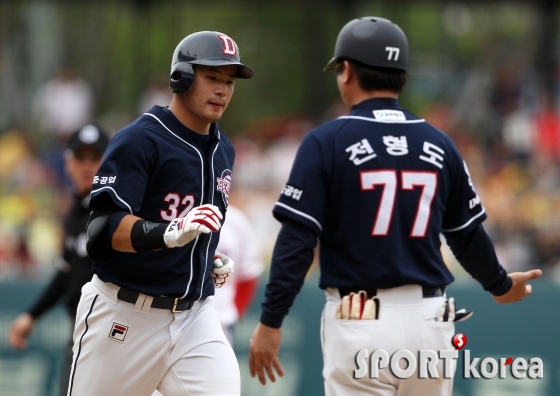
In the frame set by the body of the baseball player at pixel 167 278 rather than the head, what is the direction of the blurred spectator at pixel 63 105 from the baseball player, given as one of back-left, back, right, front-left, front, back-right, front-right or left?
back-left

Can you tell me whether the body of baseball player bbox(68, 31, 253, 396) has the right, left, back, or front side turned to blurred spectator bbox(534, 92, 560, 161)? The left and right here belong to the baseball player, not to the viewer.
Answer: left

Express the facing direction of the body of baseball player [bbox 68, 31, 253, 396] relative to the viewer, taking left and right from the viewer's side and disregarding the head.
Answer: facing the viewer and to the right of the viewer

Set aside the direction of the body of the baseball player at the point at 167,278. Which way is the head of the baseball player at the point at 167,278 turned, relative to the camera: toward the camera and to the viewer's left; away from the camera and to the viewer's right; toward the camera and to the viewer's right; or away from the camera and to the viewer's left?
toward the camera and to the viewer's right

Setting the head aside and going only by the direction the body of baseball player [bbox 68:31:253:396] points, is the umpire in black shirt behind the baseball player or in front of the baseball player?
behind

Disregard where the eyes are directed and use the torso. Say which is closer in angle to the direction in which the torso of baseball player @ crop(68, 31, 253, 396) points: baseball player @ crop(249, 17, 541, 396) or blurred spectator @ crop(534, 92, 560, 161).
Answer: the baseball player

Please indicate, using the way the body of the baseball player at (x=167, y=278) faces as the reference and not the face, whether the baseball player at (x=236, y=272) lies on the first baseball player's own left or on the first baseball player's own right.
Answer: on the first baseball player's own left

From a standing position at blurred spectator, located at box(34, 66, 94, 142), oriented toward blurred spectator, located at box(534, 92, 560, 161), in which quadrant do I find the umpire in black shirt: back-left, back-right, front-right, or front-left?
front-right

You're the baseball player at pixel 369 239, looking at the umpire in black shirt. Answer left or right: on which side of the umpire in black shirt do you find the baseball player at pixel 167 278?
left

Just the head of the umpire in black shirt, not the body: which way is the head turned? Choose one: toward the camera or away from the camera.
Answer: toward the camera
